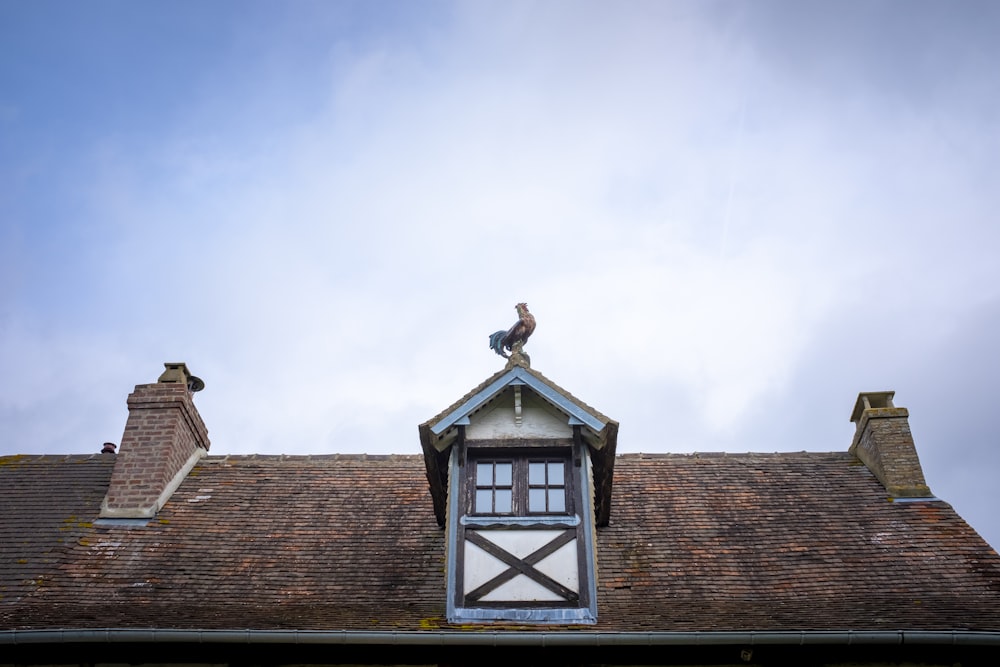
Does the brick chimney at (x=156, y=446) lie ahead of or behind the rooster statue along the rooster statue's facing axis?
behind

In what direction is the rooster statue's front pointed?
to the viewer's right

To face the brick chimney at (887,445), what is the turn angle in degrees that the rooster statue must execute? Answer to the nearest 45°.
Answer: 0° — it already faces it

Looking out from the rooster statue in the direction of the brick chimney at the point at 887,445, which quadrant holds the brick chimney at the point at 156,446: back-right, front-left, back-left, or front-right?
back-left

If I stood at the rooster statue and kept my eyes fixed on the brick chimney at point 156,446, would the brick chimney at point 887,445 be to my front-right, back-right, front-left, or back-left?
back-right
